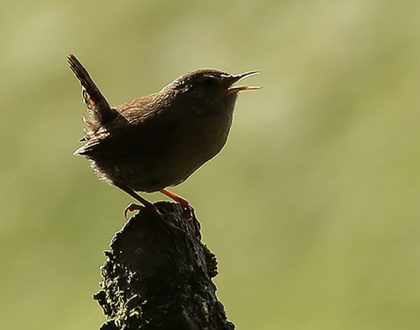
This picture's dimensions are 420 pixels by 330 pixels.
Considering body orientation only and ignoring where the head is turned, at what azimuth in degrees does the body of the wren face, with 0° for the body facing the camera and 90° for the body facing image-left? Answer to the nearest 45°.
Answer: approximately 270°
